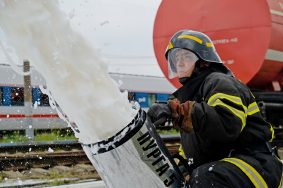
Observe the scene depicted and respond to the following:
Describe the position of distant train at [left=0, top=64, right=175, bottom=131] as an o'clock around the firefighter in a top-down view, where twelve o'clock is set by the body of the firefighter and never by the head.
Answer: The distant train is roughly at 2 o'clock from the firefighter.

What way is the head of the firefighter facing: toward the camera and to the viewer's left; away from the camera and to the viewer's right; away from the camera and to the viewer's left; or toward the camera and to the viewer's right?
toward the camera and to the viewer's left

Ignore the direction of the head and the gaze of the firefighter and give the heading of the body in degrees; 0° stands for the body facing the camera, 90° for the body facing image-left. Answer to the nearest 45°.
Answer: approximately 90°

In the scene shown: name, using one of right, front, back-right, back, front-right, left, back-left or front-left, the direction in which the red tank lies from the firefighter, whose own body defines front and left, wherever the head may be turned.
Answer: right

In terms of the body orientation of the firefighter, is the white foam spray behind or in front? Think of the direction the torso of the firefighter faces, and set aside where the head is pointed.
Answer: in front

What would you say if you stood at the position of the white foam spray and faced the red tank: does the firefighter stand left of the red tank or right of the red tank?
right

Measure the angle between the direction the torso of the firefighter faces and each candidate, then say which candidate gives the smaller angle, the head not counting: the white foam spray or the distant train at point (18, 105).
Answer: the white foam spray
